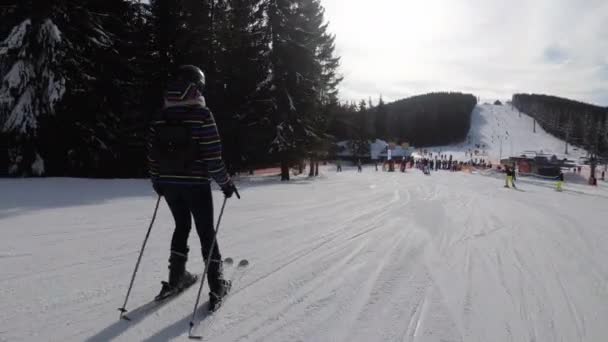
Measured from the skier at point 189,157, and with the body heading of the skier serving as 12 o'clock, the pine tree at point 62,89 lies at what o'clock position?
The pine tree is roughly at 10 o'clock from the skier.

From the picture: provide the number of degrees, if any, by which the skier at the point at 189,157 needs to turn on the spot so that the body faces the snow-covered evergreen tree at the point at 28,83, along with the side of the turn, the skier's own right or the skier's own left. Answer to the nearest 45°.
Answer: approximately 90° to the skier's own left

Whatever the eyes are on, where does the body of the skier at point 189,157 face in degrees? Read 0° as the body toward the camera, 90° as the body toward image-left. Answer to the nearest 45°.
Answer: approximately 225°

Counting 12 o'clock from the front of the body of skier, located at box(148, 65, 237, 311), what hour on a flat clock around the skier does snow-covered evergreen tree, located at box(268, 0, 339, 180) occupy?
The snow-covered evergreen tree is roughly at 11 o'clock from the skier.
